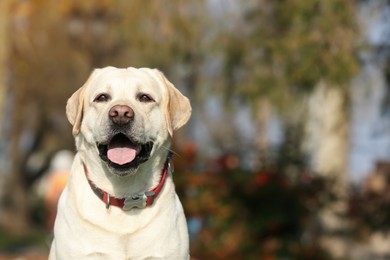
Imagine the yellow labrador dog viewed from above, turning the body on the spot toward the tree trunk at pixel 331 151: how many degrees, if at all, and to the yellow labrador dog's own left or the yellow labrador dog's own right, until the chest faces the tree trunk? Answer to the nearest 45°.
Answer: approximately 135° to the yellow labrador dog's own left

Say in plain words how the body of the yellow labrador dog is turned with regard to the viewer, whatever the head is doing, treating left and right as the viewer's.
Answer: facing the viewer
